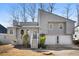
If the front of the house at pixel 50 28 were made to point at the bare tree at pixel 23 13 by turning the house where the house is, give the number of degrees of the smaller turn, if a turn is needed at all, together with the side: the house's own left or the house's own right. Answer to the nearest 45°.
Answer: approximately 90° to the house's own right

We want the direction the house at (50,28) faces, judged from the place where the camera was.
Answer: facing the viewer
